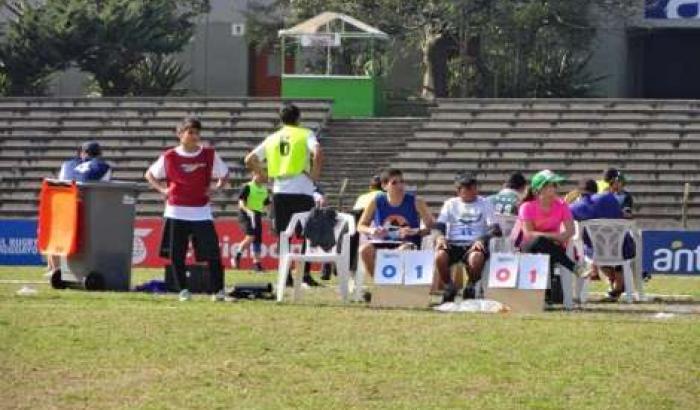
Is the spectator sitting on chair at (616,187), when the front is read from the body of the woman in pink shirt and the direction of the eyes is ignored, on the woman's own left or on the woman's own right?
on the woman's own left

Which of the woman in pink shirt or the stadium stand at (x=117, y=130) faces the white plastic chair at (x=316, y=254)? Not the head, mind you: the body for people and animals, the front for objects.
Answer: the stadium stand

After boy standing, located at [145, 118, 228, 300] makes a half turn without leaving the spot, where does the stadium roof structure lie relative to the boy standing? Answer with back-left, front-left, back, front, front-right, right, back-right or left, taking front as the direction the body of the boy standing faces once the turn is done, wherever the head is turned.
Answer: front

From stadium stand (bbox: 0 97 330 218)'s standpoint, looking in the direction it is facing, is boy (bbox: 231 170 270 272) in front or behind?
in front
